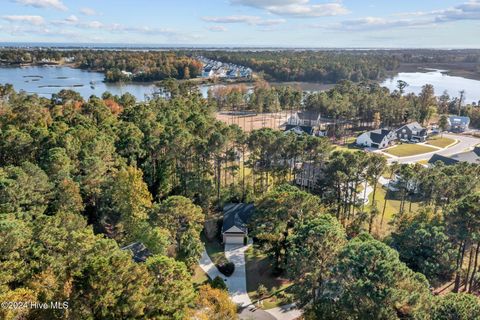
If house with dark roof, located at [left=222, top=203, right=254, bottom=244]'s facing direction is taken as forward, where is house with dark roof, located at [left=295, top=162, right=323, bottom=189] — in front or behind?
behind

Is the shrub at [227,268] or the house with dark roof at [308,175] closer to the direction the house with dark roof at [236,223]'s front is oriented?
the shrub

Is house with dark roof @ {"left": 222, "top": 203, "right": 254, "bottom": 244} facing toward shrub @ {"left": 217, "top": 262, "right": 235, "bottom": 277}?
yes

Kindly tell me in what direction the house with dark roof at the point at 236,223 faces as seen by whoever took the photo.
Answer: facing the viewer

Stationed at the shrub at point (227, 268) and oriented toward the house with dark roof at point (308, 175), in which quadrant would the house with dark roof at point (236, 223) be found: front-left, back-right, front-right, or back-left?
front-left
